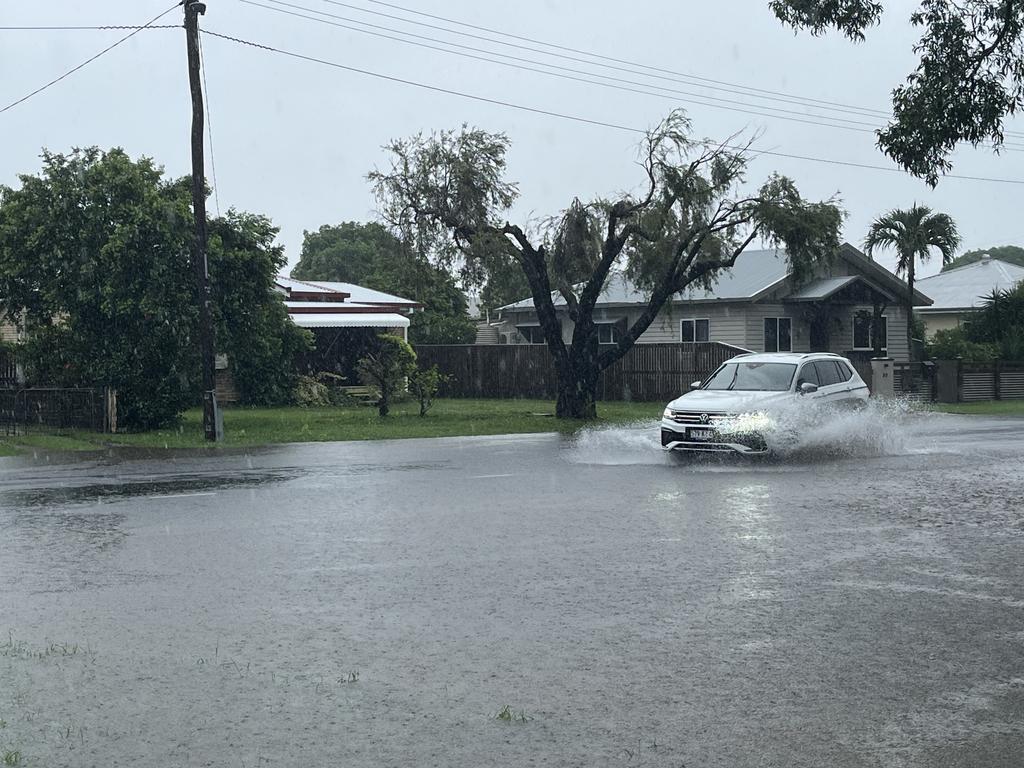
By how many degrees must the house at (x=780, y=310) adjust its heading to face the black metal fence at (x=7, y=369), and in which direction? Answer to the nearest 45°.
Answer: approximately 90° to its right

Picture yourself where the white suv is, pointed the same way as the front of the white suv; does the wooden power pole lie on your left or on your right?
on your right

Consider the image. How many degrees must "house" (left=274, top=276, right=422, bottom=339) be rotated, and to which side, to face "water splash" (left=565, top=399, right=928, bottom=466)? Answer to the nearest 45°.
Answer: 0° — it already faces it

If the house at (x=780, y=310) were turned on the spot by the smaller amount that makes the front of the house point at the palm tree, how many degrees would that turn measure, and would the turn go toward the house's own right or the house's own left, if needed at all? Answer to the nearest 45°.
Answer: approximately 90° to the house's own left

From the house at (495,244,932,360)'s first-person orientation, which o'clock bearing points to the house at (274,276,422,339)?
the house at (274,276,422,339) is roughly at 4 o'clock from the house at (495,244,932,360).

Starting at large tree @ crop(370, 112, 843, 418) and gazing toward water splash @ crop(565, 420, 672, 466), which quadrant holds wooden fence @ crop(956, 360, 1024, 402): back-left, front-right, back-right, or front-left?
back-left

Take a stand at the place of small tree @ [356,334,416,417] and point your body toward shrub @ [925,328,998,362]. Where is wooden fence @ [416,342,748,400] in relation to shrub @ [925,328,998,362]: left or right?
left

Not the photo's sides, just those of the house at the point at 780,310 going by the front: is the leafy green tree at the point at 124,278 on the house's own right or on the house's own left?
on the house's own right
